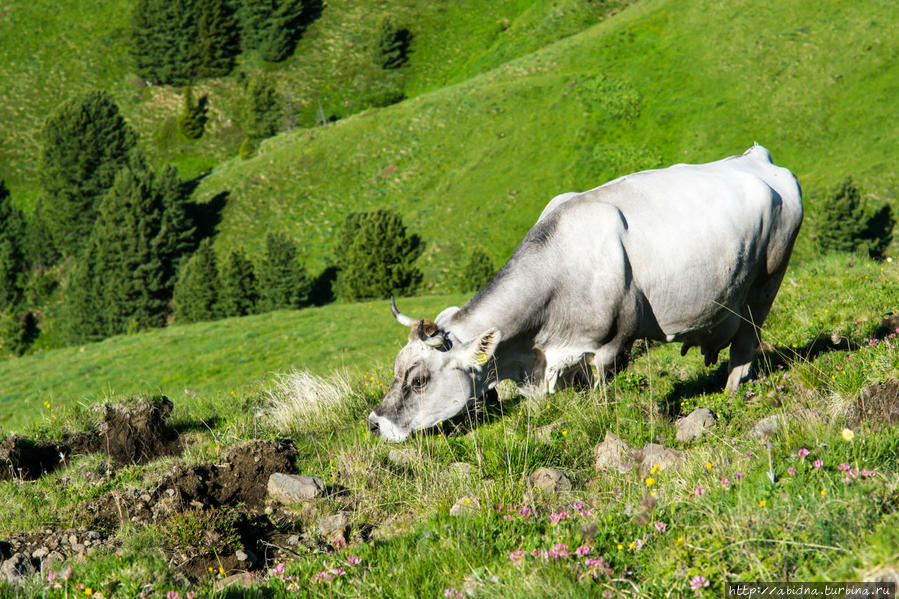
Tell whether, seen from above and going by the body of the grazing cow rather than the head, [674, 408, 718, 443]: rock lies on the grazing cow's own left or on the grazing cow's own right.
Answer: on the grazing cow's own left

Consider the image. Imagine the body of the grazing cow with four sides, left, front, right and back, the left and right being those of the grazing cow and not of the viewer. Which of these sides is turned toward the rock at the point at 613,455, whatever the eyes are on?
left

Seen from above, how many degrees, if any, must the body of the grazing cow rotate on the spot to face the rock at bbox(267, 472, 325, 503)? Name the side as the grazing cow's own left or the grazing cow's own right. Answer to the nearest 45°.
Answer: approximately 45° to the grazing cow's own left

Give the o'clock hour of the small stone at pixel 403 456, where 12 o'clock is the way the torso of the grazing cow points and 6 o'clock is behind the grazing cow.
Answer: The small stone is roughly at 11 o'clock from the grazing cow.

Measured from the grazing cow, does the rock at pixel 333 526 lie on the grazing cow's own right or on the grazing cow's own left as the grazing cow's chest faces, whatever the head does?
on the grazing cow's own left

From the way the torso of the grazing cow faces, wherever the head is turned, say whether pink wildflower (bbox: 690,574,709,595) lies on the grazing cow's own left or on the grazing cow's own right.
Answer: on the grazing cow's own left

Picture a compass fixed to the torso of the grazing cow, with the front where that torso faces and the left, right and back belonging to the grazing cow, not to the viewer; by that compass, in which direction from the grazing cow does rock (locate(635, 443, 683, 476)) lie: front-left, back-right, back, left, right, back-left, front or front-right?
left

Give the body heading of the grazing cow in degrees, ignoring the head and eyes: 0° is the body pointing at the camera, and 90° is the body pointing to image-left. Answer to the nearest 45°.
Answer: approximately 90°

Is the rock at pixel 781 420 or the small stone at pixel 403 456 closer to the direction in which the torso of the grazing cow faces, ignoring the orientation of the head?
the small stone

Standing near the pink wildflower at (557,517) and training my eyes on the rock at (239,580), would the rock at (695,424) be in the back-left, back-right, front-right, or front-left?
back-right

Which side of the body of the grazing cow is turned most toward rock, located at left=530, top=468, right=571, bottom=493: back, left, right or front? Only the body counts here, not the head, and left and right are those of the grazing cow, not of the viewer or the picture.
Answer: left
